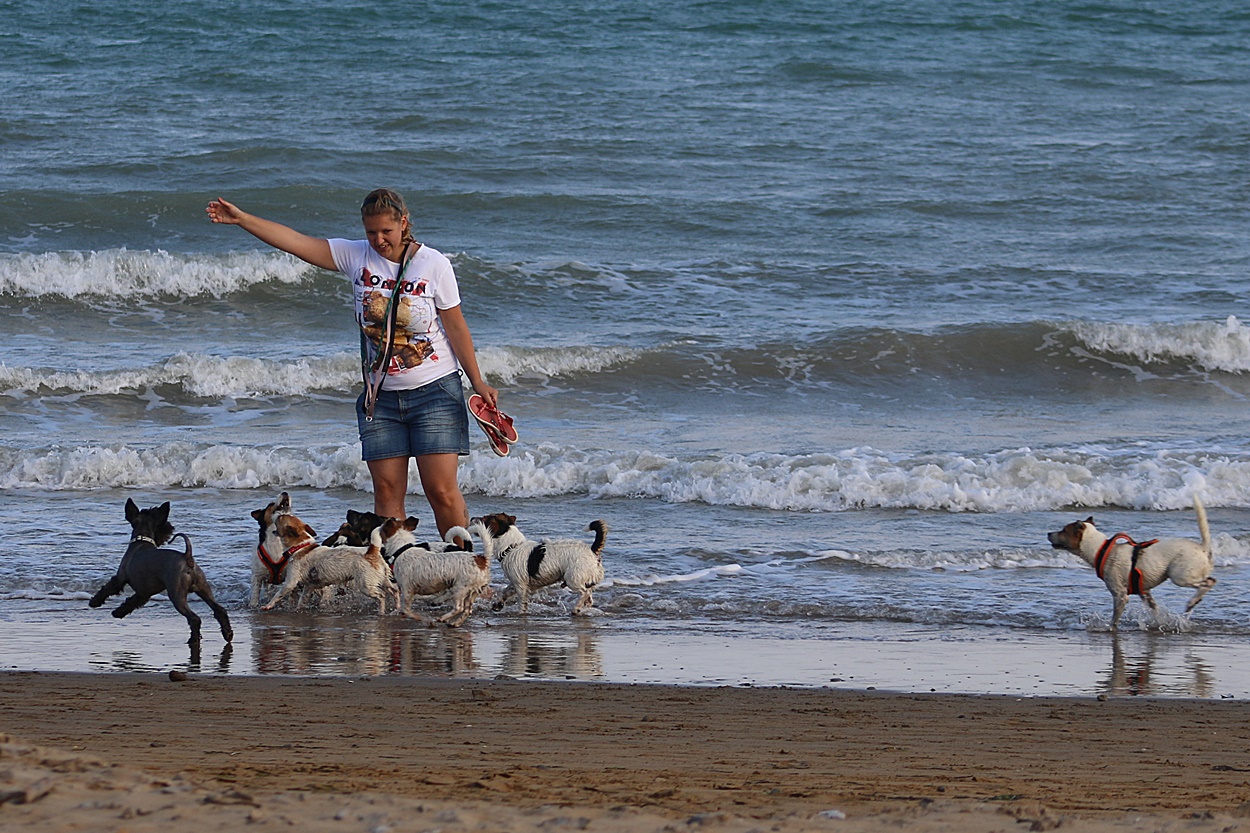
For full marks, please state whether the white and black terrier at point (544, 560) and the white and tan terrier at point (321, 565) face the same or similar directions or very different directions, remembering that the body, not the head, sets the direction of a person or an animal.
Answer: same or similar directions

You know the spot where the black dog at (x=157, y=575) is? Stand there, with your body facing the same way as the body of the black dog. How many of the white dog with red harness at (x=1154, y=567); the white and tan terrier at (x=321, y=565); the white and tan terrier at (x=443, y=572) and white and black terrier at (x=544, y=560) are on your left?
0

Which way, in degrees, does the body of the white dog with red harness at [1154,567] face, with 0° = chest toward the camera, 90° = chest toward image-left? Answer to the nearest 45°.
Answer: approximately 90°

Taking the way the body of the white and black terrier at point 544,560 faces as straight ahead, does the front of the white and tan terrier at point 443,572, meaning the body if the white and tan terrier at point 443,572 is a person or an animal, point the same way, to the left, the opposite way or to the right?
the same way

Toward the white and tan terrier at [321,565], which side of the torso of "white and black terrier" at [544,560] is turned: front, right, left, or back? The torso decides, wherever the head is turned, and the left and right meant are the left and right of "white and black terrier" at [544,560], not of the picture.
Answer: front

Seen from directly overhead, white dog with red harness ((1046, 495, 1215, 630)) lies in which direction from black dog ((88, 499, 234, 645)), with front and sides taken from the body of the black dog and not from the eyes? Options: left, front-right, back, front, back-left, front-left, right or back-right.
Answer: back-right

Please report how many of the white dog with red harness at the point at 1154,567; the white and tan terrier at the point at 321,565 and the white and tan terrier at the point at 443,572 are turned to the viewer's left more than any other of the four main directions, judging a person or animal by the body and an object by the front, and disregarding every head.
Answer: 3

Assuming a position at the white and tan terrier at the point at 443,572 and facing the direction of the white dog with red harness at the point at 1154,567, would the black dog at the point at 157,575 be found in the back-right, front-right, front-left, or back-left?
back-right

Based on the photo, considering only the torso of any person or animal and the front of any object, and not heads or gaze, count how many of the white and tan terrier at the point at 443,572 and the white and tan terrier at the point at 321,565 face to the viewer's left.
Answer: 2

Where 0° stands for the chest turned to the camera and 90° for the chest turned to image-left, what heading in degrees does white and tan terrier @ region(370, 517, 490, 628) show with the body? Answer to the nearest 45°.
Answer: approximately 90°

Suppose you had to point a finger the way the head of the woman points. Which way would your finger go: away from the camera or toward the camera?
toward the camera

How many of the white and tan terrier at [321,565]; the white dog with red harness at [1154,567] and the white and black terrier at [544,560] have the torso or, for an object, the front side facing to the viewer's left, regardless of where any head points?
3

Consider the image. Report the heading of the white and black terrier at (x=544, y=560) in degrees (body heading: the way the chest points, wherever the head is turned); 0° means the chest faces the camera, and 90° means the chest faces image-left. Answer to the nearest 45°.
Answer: approximately 90°

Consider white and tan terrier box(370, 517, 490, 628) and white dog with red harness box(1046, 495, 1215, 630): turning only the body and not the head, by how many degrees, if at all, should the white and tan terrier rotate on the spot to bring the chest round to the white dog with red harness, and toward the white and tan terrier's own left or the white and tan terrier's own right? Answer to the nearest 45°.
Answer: approximately 180°

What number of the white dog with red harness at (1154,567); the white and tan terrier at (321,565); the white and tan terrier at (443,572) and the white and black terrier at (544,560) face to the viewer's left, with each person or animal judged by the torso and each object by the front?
4

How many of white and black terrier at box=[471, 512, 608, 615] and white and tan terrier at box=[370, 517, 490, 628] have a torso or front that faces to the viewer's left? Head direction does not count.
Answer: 2
